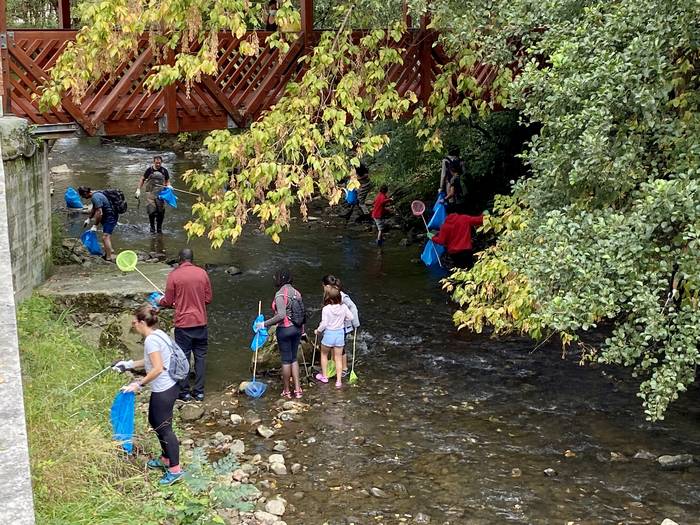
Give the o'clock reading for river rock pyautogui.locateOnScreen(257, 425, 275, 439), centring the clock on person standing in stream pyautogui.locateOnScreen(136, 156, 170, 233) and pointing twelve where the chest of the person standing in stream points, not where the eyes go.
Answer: The river rock is roughly at 12 o'clock from the person standing in stream.

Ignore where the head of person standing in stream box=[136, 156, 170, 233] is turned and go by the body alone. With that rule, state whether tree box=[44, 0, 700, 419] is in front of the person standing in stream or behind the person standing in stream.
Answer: in front

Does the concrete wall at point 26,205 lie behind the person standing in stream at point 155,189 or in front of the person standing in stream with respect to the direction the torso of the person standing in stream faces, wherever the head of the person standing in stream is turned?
in front

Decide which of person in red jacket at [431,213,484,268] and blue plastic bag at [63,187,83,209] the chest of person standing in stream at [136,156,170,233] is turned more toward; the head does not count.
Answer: the person in red jacket

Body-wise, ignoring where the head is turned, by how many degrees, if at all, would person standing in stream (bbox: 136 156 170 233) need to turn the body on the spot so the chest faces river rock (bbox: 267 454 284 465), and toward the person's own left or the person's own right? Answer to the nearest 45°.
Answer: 0° — they already face it

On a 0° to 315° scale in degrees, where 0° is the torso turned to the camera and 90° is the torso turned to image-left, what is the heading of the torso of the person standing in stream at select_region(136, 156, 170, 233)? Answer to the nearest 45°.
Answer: approximately 0°

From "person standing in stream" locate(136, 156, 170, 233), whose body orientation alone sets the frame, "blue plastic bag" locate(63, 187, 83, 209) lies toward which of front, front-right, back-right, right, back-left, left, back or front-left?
back-right

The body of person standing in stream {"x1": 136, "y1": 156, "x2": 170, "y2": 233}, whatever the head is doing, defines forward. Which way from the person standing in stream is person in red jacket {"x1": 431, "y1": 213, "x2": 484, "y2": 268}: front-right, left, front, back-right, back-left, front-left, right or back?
front-left

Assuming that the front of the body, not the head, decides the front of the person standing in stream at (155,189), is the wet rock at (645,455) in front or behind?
in front

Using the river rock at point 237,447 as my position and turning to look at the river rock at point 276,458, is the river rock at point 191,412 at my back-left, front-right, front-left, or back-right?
back-left

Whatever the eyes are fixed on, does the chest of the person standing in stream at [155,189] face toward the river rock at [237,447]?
yes

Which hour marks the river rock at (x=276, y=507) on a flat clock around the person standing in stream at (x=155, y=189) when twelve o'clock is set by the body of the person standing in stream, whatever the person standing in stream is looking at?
The river rock is roughly at 12 o'clock from the person standing in stream.

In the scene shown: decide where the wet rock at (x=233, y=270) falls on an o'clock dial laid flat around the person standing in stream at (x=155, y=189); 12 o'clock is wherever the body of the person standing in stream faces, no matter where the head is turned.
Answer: The wet rock is roughly at 11 o'clock from the person standing in stream.

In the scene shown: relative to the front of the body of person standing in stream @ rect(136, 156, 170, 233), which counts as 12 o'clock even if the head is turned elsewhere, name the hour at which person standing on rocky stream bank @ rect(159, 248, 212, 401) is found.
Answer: person standing on rocky stream bank @ rect(159, 248, 212, 401) is roughly at 12 o'clock from person standing in stream @ rect(136, 156, 170, 233).
